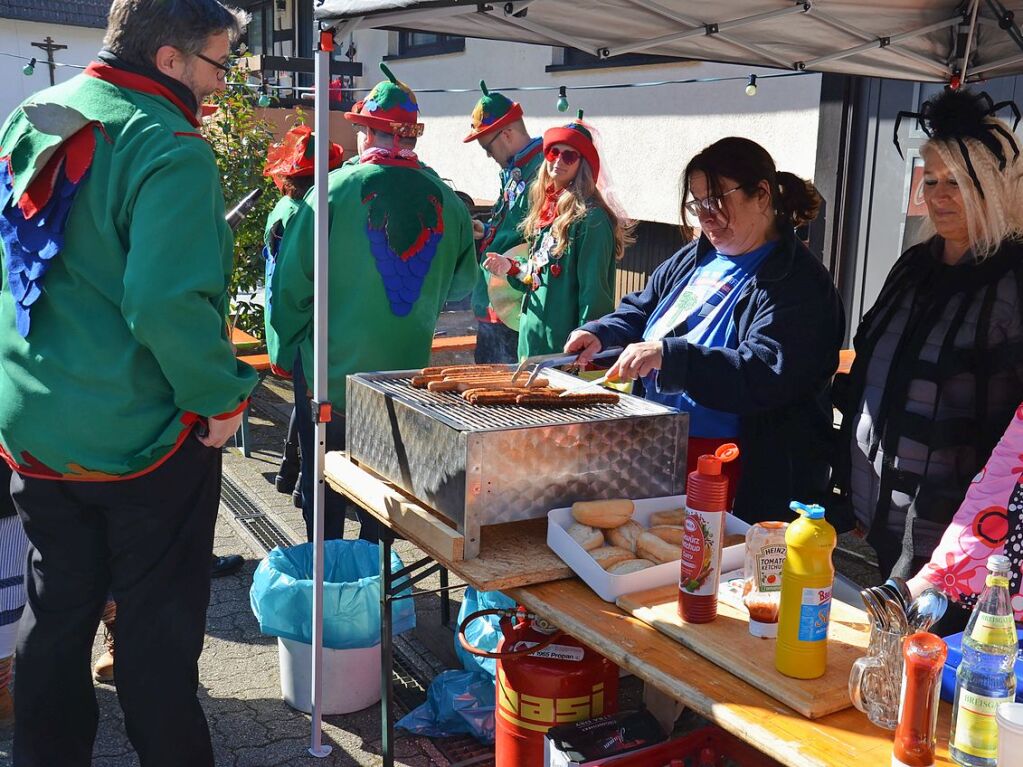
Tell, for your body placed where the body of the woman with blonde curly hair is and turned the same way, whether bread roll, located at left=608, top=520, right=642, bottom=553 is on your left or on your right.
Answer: on your left

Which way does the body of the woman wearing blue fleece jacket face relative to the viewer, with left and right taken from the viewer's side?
facing the viewer and to the left of the viewer

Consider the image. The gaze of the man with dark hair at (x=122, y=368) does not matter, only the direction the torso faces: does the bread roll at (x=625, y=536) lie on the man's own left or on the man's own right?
on the man's own right

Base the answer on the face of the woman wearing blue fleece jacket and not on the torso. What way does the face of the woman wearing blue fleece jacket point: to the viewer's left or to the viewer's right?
to the viewer's left

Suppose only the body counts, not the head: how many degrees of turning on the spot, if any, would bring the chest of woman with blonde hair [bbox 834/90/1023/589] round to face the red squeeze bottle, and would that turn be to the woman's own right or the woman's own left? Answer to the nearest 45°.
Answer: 0° — they already face it

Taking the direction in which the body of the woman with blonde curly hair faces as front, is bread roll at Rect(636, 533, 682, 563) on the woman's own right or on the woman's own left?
on the woman's own left

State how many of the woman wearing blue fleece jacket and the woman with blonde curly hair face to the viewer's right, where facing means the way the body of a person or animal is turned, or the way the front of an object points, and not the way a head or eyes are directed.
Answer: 0

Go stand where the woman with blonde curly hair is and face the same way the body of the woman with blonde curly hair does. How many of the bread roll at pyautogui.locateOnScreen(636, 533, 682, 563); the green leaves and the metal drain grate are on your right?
2

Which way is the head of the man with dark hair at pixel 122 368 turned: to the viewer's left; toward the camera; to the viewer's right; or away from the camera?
to the viewer's right

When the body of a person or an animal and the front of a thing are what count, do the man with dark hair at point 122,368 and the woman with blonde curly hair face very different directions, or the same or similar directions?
very different directions

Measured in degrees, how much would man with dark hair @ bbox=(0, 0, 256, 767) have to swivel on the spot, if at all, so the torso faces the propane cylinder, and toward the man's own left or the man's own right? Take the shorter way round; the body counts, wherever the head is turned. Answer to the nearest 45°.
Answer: approximately 45° to the man's own right

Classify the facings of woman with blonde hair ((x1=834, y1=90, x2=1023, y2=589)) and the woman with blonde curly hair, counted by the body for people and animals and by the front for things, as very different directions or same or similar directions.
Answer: same or similar directions

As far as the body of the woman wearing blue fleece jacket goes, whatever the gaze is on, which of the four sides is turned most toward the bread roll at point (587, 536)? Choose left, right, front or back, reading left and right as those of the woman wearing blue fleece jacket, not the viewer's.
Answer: front

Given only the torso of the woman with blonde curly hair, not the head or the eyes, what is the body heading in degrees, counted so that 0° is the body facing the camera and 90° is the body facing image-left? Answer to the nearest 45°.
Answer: approximately 45°

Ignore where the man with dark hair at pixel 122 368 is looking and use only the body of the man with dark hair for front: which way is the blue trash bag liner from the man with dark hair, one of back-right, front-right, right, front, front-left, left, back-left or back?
front

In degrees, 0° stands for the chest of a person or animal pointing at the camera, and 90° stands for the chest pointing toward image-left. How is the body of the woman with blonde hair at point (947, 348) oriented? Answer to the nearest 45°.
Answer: approximately 45°
